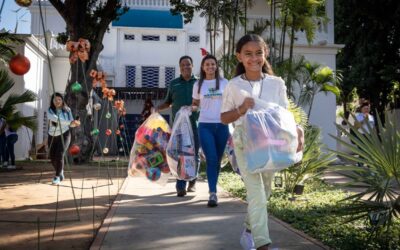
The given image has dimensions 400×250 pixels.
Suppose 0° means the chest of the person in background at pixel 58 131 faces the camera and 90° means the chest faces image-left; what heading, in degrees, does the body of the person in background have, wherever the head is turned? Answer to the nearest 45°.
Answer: approximately 315°

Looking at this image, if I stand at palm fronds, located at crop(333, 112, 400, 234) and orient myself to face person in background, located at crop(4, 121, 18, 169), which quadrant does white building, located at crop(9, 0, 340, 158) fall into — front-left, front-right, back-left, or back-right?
front-right

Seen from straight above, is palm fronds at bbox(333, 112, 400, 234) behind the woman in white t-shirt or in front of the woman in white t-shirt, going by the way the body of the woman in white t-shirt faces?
in front

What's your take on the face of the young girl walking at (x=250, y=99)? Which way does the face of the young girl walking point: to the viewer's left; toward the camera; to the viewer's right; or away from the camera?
toward the camera

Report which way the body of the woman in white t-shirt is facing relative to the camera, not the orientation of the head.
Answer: toward the camera

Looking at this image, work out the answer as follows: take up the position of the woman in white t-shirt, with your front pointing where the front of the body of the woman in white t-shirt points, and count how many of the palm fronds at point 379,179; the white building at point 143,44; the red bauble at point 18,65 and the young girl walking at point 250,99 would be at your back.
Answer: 1

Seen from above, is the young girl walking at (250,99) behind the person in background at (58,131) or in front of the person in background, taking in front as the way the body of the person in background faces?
in front

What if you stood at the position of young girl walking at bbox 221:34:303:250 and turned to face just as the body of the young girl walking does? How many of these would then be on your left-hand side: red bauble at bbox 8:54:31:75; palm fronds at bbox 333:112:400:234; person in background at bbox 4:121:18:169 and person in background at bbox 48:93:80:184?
1

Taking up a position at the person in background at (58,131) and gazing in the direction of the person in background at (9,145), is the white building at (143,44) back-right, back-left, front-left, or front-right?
front-right

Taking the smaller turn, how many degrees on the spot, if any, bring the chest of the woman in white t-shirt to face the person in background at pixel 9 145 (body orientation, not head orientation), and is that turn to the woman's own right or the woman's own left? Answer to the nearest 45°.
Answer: approximately 135° to the woman's own right

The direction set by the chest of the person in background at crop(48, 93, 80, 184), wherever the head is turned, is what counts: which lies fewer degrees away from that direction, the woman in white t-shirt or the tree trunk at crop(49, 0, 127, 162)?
the woman in white t-shirt

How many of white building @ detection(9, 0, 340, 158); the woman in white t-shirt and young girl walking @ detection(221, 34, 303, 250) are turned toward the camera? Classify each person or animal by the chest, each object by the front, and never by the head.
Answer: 3

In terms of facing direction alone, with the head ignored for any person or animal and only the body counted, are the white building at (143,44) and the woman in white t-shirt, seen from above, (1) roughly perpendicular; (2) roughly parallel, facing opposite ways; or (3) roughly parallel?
roughly parallel

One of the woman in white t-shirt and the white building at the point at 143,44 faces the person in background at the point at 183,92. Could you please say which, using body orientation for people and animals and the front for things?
the white building

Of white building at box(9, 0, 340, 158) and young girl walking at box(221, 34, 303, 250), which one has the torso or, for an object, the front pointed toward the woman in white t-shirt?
the white building

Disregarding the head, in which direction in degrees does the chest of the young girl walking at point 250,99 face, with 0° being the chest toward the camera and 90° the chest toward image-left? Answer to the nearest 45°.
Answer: approximately 0°
